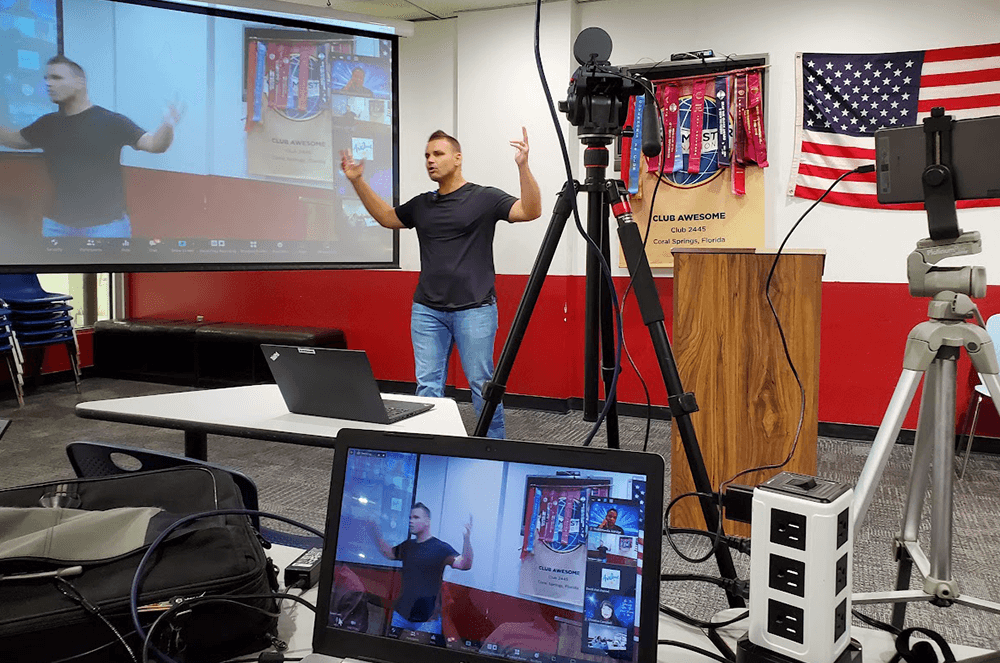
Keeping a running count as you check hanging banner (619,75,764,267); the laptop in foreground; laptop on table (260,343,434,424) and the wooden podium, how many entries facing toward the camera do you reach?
3

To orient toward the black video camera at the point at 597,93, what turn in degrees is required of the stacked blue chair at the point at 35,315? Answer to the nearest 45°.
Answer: approximately 45° to its right

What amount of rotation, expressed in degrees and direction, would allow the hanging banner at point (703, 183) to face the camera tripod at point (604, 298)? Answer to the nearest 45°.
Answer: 0° — it already faces it

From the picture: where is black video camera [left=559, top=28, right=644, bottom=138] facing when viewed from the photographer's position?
facing away from the viewer

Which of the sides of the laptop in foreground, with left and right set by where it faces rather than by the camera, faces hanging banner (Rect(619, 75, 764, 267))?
back

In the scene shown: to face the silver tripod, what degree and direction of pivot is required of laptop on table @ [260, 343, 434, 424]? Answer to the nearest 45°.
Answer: approximately 90° to its right

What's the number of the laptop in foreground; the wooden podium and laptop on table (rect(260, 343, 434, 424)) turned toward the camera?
2

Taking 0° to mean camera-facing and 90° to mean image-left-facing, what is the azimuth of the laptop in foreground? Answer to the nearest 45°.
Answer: approximately 0°

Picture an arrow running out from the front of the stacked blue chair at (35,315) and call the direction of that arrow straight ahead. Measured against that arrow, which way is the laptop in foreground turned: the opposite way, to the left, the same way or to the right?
to the right
